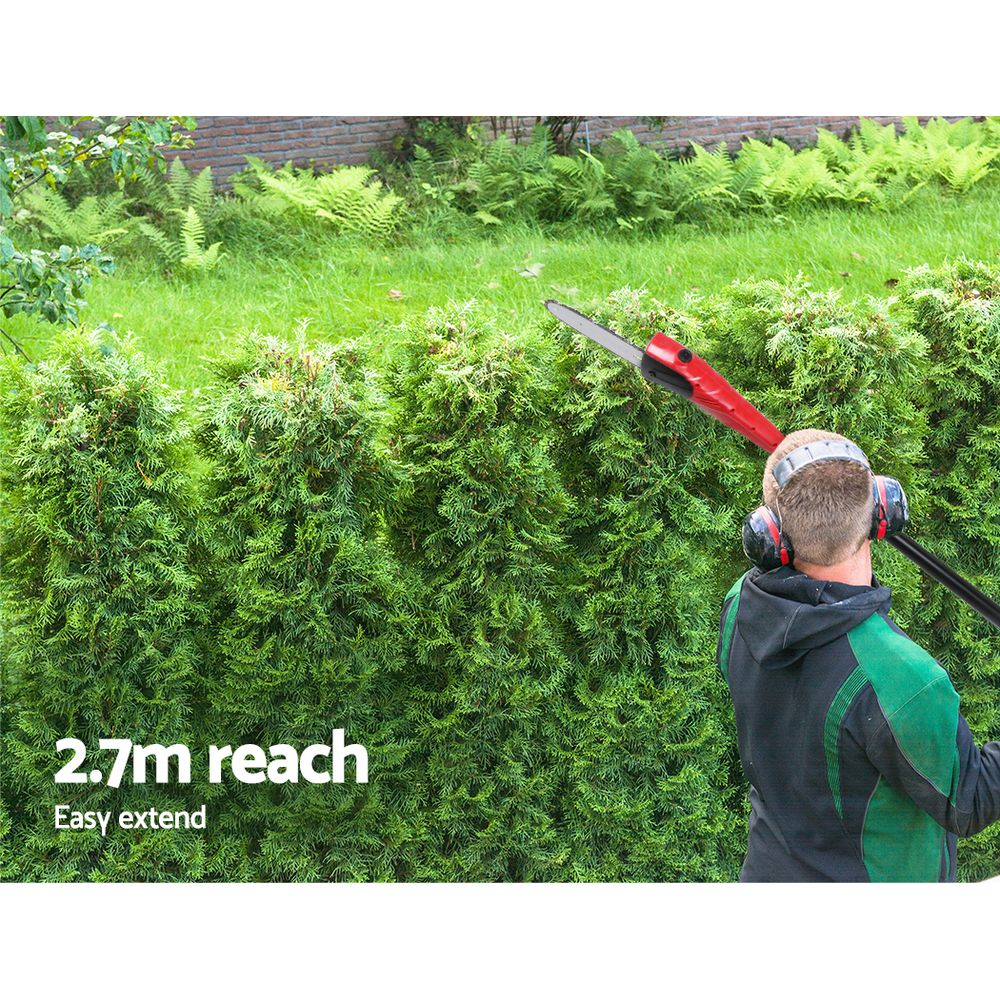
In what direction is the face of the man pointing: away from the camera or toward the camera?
away from the camera

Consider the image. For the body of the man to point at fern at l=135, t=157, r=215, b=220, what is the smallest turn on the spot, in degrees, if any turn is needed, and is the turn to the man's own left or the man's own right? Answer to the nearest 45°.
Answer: approximately 90° to the man's own left

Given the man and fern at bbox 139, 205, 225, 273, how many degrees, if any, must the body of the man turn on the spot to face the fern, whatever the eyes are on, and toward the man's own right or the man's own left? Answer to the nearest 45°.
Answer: approximately 90° to the man's own left

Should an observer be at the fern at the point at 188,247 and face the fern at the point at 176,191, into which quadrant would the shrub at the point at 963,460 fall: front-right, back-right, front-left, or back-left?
back-right

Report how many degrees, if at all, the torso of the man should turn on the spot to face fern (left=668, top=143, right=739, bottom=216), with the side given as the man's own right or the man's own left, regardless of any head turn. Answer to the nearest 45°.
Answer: approximately 45° to the man's own left

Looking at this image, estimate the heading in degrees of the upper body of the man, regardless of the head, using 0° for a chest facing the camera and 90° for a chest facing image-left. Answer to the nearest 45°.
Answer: approximately 225°

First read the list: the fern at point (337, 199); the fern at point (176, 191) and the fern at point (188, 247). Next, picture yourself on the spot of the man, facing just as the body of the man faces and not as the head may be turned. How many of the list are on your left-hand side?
3

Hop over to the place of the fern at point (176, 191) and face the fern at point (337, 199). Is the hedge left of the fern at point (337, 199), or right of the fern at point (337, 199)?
right

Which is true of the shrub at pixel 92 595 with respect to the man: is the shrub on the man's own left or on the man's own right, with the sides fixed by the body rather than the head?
on the man's own left
